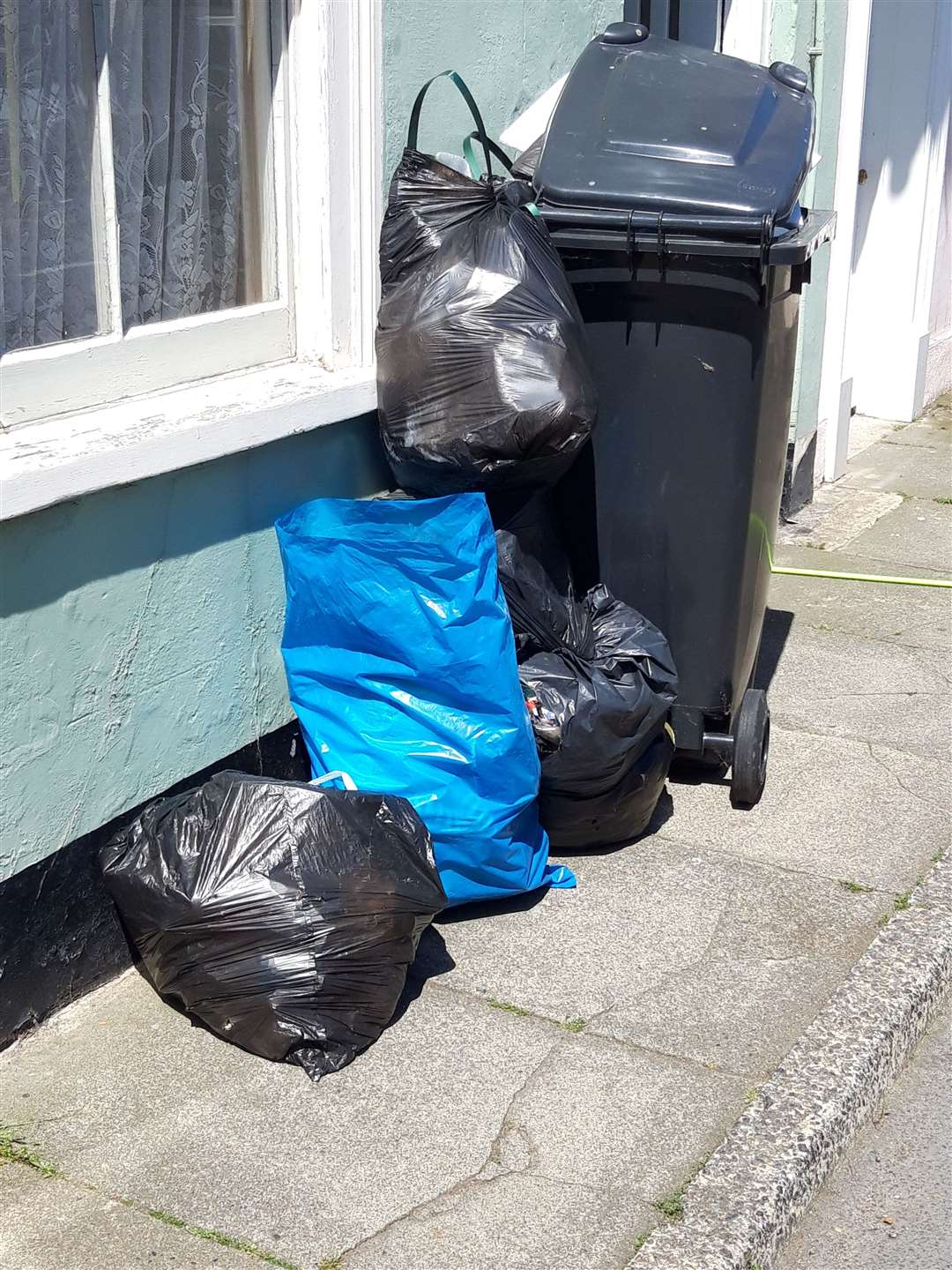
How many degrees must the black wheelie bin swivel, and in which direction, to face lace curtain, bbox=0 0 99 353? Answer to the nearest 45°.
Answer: approximately 135° to its left

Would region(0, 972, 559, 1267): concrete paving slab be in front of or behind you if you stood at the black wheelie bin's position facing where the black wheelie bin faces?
behind

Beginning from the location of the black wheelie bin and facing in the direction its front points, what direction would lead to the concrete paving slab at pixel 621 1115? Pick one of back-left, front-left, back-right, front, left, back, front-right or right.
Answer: back

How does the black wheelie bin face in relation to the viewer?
away from the camera

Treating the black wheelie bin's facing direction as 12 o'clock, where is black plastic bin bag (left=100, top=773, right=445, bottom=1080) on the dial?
The black plastic bin bag is roughly at 7 o'clock from the black wheelie bin.

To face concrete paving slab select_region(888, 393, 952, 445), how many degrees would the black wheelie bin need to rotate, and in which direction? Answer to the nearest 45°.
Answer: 0° — it already faces it

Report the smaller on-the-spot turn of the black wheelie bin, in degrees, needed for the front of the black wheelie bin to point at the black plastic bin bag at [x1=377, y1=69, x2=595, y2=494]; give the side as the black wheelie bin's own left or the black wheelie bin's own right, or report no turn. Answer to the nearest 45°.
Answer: approximately 135° to the black wheelie bin's own left
